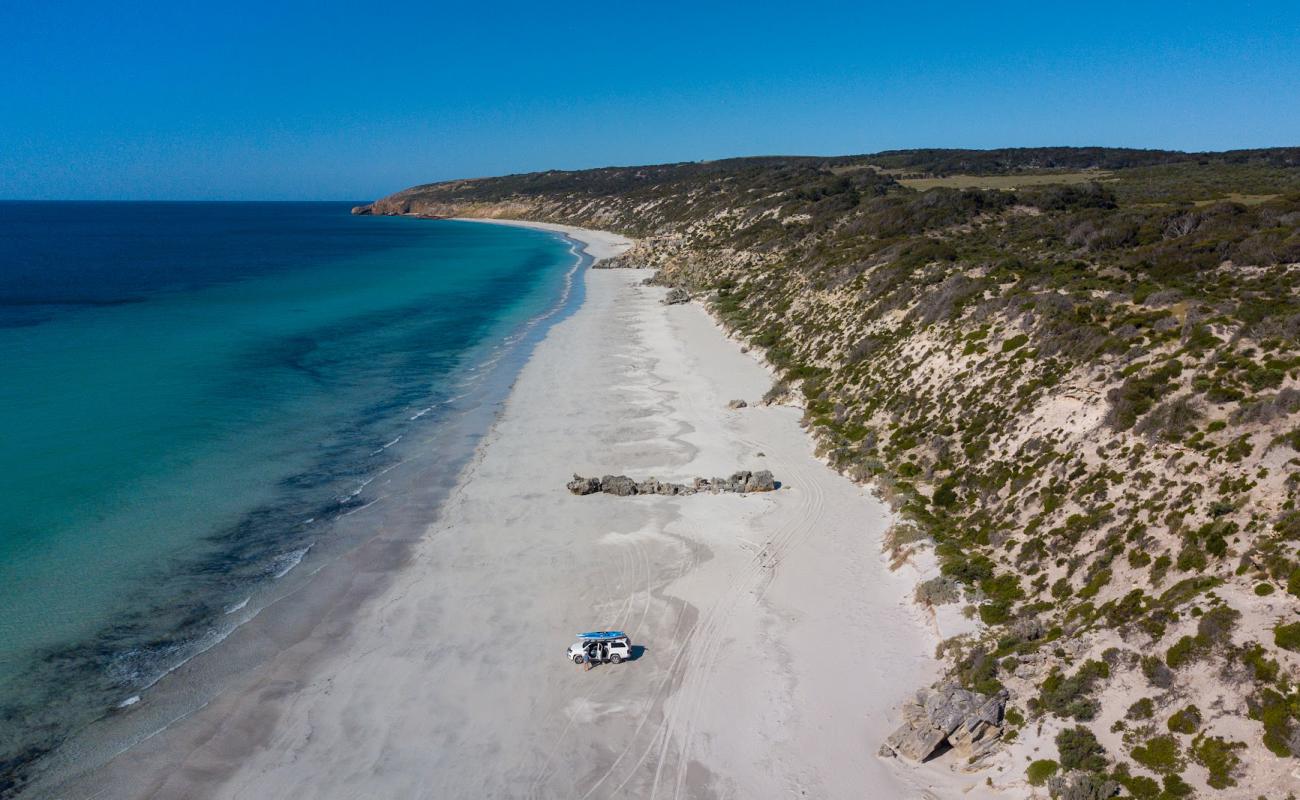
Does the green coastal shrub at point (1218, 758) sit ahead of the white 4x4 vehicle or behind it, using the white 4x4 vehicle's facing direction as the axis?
behind

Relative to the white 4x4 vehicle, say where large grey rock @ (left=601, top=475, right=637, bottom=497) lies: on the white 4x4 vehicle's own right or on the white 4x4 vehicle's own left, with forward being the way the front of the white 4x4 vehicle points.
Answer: on the white 4x4 vehicle's own right

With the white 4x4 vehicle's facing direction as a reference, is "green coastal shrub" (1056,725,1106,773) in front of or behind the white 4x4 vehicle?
behind

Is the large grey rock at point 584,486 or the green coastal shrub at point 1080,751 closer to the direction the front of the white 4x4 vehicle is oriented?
the large grey rock
